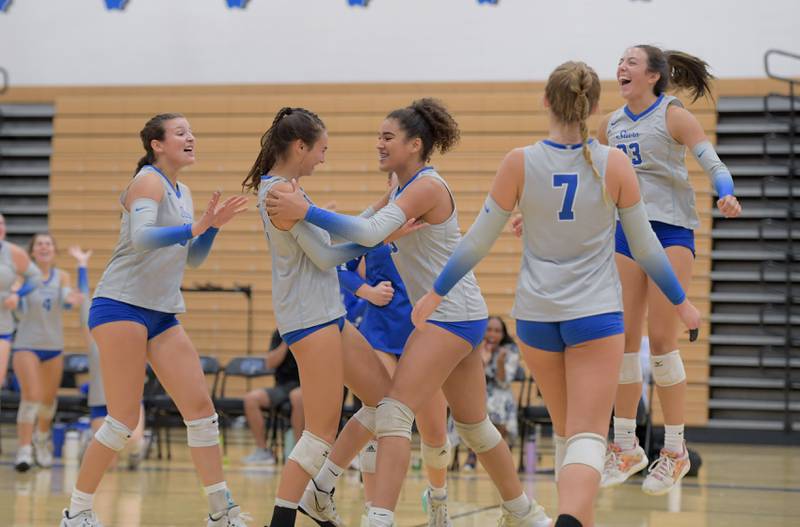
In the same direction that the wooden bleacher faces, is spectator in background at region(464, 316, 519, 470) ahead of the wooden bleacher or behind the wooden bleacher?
ahead

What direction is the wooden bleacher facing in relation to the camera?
toward the camera

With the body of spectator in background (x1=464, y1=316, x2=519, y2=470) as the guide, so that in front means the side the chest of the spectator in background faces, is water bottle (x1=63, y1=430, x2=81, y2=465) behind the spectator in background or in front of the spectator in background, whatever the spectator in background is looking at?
in front

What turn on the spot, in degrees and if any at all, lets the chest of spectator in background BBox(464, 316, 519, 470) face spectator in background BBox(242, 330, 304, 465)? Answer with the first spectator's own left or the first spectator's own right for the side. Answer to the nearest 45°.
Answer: approximately 45° to the first spectator's own right

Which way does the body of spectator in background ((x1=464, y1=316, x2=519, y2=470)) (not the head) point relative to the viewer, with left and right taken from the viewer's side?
facing the viewer and to the left of the viewer

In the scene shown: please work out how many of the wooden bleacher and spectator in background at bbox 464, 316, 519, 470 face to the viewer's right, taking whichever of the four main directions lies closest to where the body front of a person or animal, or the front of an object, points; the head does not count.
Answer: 0
